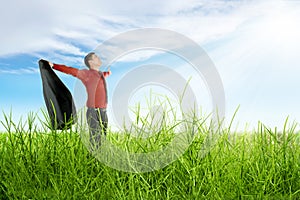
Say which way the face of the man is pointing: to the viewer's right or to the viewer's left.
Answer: to the viewer's right

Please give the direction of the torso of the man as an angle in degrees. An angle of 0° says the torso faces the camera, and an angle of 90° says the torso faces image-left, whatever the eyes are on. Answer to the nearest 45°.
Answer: approximately 315°
